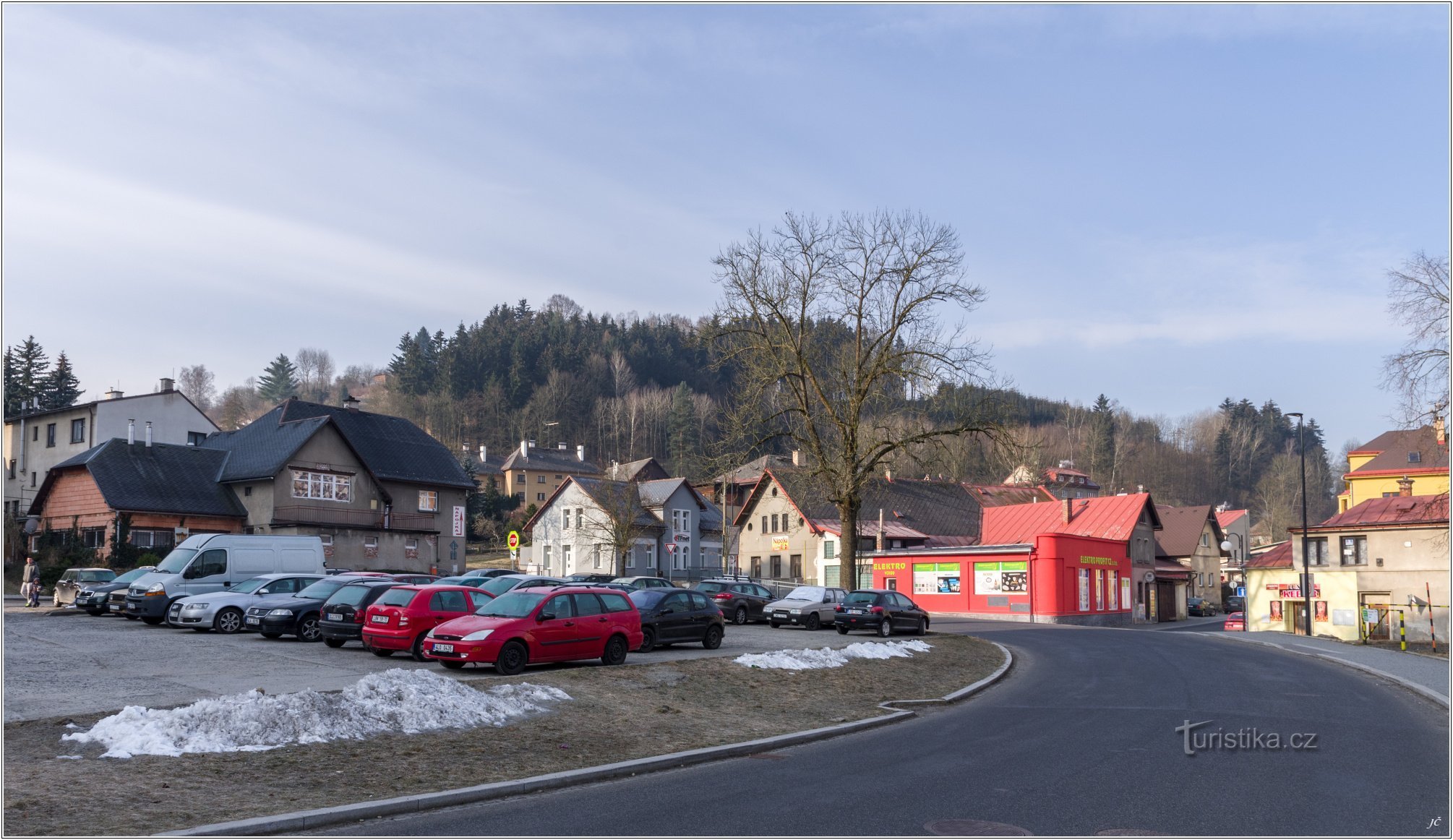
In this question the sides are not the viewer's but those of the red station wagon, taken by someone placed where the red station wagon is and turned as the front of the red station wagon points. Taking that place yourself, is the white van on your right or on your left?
on your right

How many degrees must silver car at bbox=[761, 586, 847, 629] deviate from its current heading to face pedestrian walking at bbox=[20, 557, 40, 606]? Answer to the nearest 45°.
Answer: approximately 45° to its right

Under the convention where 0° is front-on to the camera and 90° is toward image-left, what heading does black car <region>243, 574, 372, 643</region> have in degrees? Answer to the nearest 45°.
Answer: approximately 45°

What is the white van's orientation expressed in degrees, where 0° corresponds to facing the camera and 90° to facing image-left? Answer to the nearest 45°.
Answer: approximately 45°
